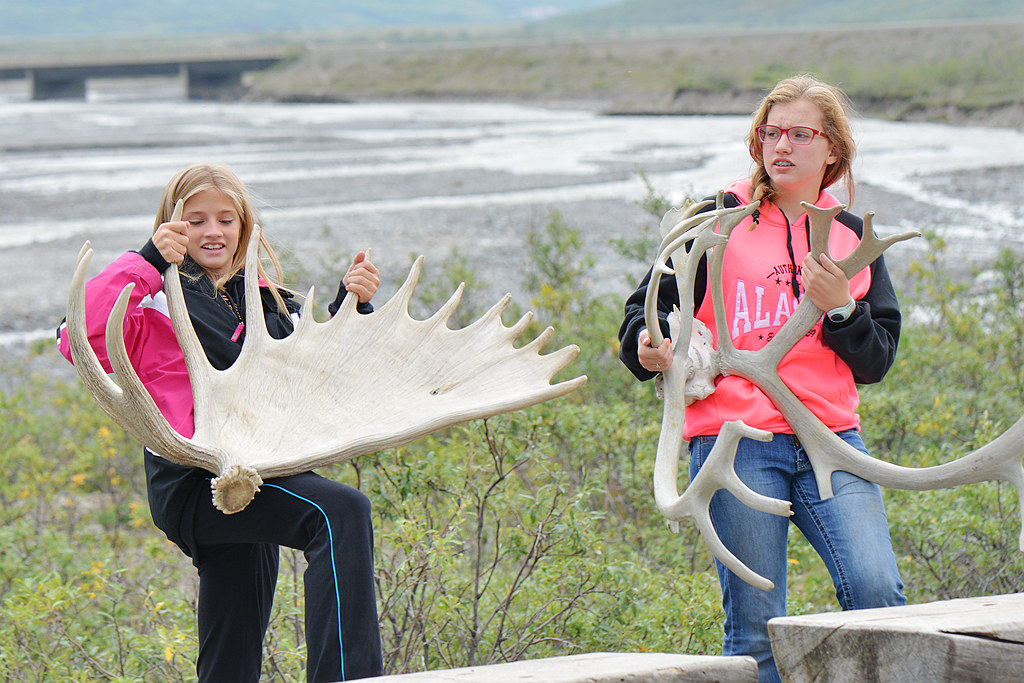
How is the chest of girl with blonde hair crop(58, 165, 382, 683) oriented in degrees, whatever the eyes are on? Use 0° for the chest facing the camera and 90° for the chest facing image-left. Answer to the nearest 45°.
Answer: approximately 315°

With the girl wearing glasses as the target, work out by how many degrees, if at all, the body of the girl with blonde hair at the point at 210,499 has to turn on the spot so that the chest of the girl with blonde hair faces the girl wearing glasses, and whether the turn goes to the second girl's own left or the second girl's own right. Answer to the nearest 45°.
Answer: approximately 45° to the second girl's own left

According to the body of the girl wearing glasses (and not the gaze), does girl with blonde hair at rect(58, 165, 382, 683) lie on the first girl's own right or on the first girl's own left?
on the first girl's own right

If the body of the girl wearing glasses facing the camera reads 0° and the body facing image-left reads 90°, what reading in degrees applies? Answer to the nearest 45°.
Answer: approximately 0°
